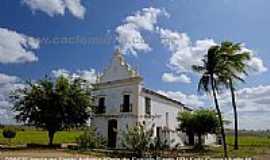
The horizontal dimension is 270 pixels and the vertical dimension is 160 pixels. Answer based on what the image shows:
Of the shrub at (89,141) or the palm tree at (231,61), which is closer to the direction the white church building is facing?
the shrub

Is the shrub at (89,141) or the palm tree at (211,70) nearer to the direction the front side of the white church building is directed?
the shrub

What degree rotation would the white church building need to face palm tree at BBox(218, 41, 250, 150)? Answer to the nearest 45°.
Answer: approximately 90° to its left

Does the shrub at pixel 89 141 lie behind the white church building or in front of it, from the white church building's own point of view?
in front

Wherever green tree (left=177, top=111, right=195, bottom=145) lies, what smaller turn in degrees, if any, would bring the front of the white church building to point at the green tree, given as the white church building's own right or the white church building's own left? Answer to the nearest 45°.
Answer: approximately 135° to the white church building's own left

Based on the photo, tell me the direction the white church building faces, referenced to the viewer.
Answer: facing the viewer and to the left of the viewer

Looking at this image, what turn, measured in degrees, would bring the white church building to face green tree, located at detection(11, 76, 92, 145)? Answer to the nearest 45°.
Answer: approximately 45° to its right

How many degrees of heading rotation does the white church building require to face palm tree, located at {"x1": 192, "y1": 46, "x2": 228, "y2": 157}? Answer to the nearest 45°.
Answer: approximately 90° to its left

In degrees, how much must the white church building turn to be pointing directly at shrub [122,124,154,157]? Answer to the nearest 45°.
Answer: approximately 45° to its left

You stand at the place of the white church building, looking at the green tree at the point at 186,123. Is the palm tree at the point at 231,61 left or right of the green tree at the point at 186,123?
right
